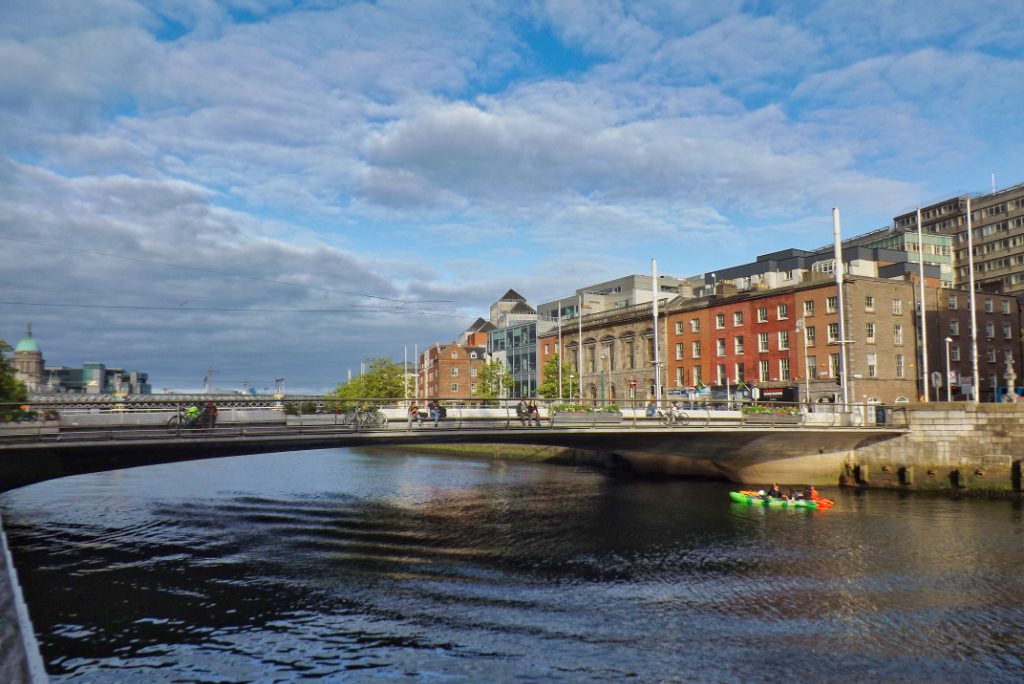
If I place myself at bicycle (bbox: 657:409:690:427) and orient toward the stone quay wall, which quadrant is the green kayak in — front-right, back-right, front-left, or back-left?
front-right

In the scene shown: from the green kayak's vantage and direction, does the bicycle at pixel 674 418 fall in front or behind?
in front

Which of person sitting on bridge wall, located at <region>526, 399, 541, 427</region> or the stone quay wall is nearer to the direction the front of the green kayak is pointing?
the person sitting on bridge wall

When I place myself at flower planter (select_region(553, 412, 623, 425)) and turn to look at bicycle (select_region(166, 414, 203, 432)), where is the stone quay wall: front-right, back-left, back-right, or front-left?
back-left

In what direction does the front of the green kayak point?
to the viewer's left

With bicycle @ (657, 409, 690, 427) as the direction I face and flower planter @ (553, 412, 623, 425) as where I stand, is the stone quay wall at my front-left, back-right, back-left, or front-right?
front-right

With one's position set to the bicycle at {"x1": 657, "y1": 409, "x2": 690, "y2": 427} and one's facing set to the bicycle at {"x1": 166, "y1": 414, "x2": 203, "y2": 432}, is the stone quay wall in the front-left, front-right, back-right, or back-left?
back-left
